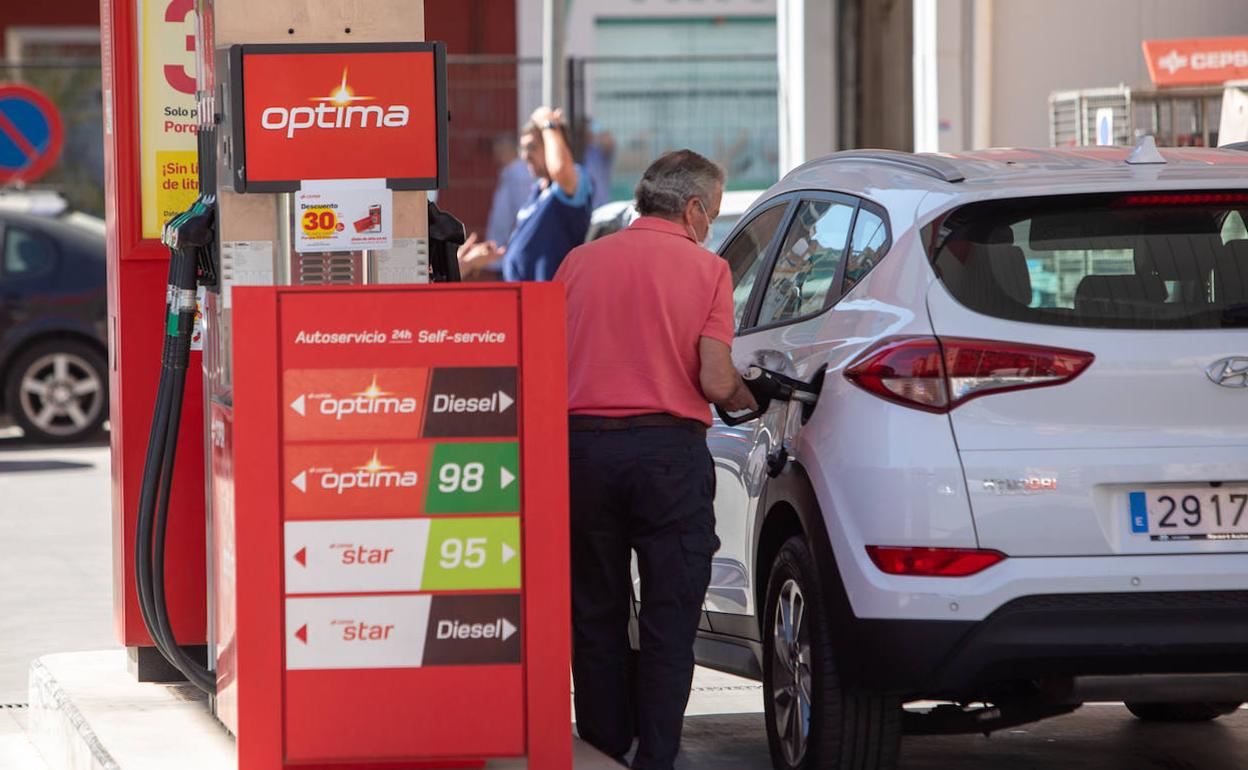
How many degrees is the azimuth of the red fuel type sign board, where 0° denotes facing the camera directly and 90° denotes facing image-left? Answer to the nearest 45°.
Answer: approximately 0°

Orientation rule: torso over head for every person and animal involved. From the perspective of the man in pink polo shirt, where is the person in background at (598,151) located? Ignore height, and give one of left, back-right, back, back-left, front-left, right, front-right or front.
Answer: front-left

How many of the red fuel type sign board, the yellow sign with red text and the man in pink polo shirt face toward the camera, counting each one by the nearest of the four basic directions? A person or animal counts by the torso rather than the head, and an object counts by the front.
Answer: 2

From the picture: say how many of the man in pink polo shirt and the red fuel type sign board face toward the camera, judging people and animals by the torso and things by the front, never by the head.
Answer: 1

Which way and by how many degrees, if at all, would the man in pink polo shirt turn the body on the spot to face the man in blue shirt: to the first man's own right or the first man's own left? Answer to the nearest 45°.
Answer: approximately 45° to the first man's own left

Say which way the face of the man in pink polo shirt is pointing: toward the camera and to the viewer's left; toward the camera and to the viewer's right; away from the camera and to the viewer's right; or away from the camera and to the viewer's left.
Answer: away from the camera and to the viewer's right

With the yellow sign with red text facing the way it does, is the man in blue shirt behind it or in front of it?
behind

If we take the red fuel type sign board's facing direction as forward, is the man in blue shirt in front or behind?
behind

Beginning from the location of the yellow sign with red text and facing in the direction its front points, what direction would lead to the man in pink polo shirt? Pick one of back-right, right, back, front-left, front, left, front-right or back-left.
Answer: front-left

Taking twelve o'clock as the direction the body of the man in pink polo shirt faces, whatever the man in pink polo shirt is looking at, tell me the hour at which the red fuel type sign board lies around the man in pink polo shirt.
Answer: The red fuel type sign board is roughly at 6 o'clock from the man in pink polo shirt.

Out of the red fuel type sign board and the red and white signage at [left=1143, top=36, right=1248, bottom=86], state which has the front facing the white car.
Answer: the red and white signage

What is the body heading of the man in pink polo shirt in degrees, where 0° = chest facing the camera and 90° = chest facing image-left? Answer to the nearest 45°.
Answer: approximately 225°
